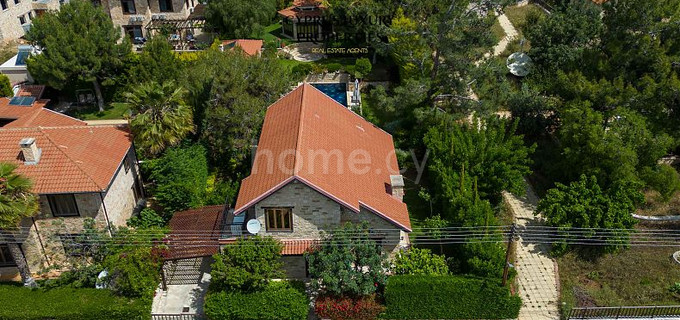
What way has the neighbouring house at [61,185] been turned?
toward the camera

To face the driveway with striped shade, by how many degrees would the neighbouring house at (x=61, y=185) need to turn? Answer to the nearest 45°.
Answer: approximately 45° to its left

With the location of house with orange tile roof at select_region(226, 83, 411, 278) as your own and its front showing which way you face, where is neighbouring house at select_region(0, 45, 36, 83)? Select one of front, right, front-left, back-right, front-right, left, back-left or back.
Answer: back-right

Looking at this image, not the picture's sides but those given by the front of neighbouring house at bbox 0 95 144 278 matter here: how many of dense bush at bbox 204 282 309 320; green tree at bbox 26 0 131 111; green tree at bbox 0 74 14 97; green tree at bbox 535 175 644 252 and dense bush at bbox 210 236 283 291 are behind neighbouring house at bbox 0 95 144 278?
2

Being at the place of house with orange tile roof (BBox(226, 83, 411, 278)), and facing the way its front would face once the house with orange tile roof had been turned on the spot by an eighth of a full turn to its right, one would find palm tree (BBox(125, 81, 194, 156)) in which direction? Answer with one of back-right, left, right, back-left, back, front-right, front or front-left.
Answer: right

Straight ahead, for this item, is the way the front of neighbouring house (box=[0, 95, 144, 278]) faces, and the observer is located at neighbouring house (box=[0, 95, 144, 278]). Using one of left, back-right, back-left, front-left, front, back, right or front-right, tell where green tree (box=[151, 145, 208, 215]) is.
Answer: left

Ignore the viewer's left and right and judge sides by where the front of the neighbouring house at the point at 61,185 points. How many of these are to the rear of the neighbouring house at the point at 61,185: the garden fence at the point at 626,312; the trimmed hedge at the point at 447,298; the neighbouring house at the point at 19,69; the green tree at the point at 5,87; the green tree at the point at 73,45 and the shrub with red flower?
3

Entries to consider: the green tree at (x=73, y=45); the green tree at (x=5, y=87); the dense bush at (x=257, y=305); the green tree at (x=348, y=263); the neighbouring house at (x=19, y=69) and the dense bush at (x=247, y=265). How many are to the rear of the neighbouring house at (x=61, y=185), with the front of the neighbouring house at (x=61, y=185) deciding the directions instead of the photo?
3

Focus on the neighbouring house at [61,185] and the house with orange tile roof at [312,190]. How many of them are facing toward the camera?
2

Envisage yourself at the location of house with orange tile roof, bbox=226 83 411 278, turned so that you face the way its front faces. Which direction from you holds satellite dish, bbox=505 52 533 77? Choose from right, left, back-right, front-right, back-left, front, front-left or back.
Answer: back-left

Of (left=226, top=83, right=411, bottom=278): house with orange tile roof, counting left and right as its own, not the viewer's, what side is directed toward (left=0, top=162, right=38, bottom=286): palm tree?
right

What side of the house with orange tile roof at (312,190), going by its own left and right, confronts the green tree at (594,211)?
left

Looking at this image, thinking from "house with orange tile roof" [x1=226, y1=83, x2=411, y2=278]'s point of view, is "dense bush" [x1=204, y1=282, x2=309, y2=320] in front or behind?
in front

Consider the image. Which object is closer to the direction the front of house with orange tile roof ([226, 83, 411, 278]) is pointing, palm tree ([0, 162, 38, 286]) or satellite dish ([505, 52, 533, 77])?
the palm tree
